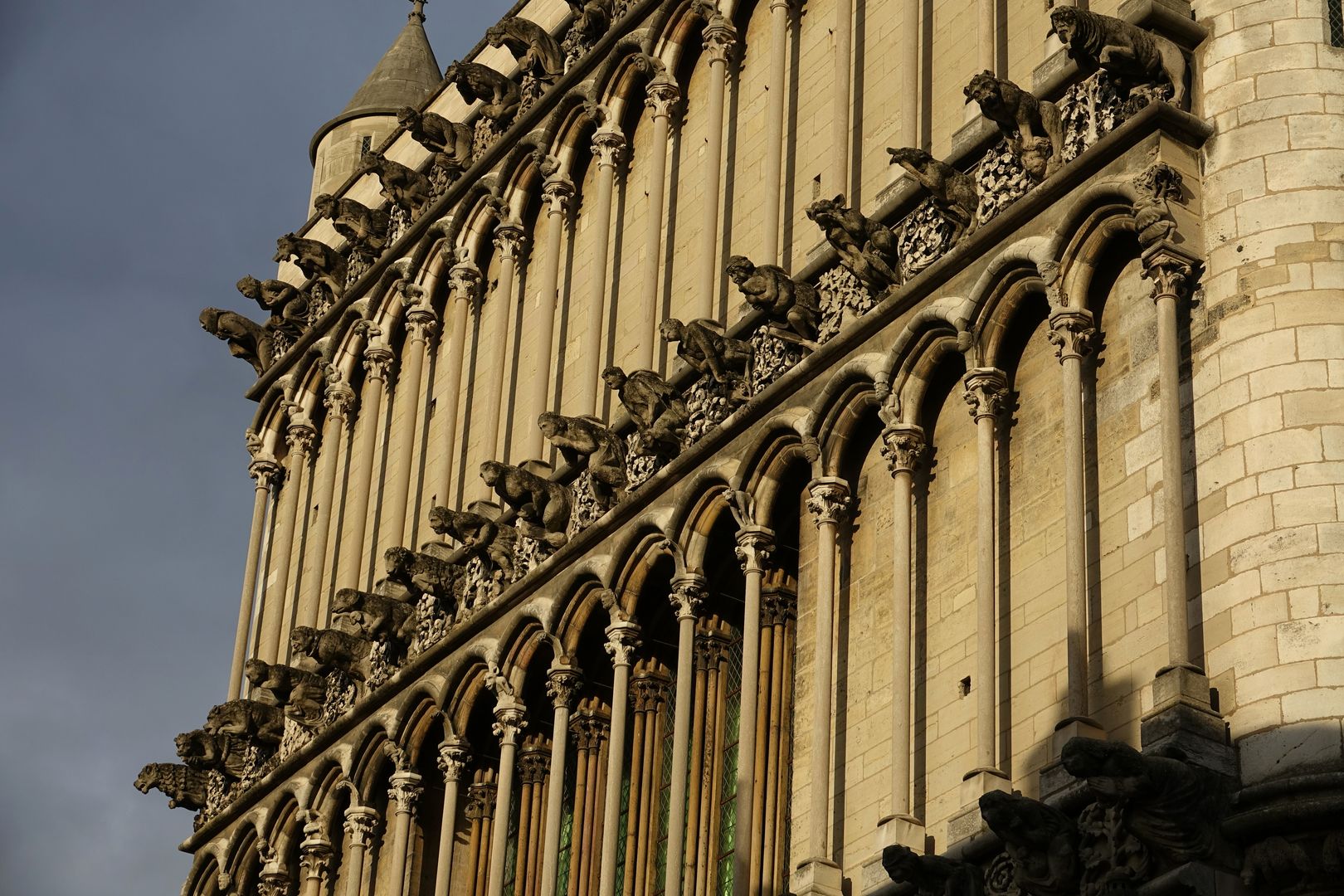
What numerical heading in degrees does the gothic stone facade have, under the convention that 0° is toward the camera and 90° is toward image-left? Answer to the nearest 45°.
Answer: approximately 45°
